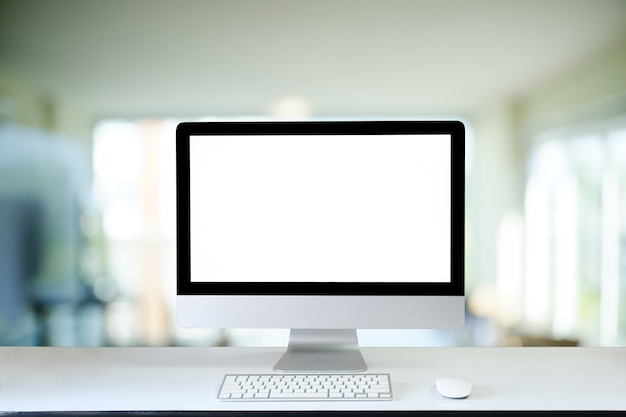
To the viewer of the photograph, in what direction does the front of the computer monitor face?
facing the viewer

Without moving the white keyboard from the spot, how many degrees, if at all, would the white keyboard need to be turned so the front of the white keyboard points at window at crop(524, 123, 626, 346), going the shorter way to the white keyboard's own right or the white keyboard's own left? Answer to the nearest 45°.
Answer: approximately 135° to the white keyboard's own left

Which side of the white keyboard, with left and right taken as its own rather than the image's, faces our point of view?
front

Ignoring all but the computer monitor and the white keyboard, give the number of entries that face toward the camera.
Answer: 2

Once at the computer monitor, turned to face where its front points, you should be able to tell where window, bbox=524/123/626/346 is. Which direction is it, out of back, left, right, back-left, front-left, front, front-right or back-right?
back-left

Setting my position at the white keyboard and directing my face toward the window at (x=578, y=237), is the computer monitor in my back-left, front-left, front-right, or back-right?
front-left
